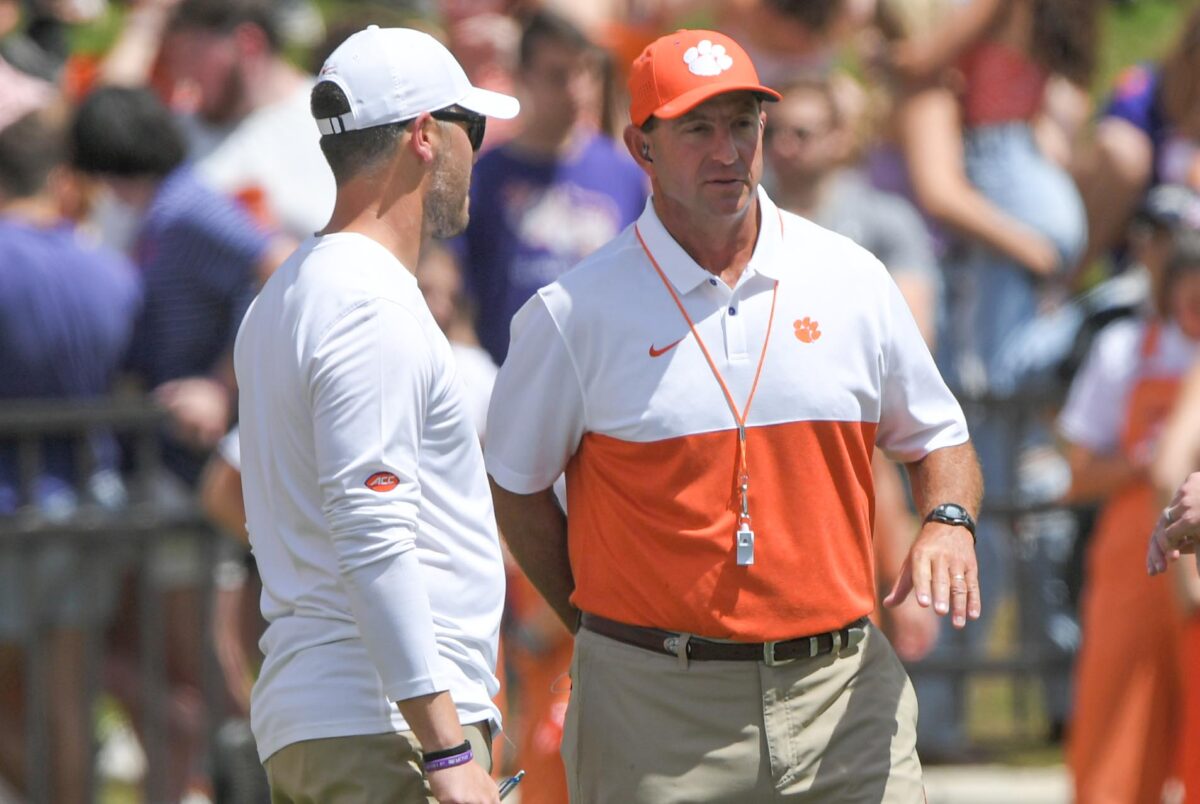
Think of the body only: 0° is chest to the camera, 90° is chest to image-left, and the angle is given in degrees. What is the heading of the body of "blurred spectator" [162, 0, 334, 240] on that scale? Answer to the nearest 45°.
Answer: approximately 45°

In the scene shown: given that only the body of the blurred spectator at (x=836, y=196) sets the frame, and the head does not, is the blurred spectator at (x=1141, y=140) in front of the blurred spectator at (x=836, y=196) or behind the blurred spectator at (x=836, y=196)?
behind

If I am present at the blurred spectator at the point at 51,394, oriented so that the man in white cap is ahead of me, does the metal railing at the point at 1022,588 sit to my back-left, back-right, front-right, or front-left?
front-left

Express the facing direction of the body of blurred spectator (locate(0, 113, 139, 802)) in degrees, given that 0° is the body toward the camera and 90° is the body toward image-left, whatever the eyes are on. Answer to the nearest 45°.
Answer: approximately 180°

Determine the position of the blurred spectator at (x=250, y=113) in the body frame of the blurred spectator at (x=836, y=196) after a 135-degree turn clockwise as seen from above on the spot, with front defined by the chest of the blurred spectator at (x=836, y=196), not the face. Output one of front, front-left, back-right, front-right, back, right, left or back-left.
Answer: left

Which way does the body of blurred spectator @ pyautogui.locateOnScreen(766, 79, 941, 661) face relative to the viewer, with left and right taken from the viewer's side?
facing the viewer and to the left of the viewer

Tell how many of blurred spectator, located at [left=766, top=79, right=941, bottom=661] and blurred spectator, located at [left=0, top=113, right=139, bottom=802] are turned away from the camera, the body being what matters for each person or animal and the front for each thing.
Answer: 1

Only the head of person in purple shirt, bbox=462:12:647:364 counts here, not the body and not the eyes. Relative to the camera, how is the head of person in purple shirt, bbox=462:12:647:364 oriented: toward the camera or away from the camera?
toward the camera

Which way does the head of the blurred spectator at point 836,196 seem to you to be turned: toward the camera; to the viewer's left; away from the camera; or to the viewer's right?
toward the camera

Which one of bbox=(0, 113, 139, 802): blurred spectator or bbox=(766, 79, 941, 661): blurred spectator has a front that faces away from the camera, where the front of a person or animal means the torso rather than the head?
bbox=(0, 113, 139, 802): blurred spectator

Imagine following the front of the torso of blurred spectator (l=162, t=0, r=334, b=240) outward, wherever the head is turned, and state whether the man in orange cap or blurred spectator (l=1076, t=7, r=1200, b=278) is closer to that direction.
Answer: the man in orange cap

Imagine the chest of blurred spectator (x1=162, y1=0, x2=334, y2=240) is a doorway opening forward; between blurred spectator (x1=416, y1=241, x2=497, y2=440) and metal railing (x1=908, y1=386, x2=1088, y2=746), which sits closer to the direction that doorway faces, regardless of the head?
the blurred spectator
